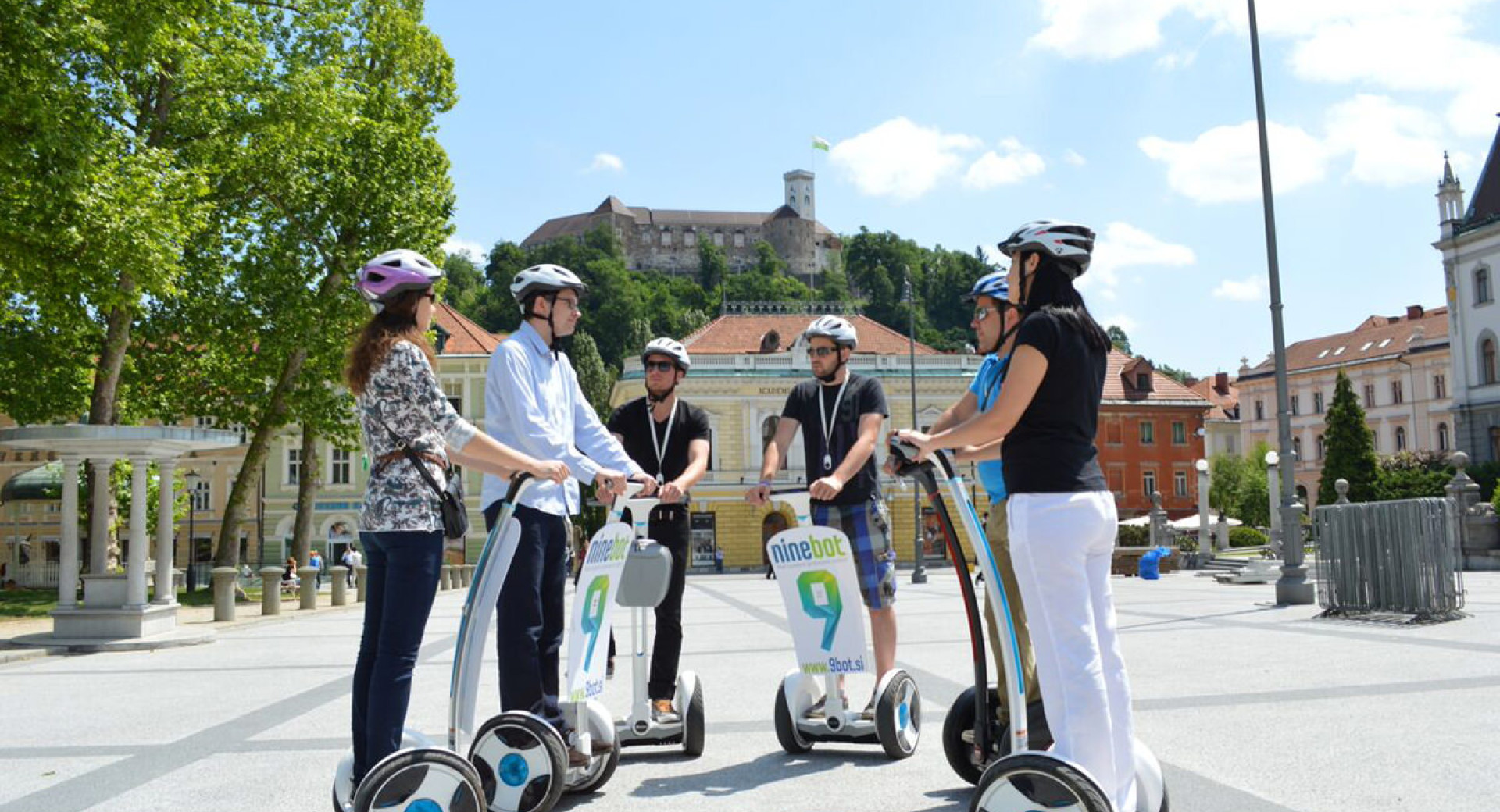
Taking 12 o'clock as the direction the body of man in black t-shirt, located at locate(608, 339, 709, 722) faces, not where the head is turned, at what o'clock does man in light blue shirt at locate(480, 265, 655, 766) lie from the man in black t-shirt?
The man in light blue shirt is roughly at 1 o'clock from the man in black t-shirt.

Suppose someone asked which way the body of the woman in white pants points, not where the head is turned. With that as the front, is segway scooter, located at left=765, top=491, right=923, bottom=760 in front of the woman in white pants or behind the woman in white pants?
in front

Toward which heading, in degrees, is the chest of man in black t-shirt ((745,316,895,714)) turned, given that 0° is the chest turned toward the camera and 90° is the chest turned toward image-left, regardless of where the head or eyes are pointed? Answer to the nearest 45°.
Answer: approximately 45°

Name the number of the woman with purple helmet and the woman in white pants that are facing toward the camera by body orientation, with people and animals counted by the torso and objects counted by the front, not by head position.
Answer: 0

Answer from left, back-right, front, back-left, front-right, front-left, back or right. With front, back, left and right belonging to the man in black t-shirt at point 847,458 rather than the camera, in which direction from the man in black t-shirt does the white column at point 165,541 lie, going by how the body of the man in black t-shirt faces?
right

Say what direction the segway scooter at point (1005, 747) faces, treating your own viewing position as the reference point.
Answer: facing away from the viewer and to the left of the viewer

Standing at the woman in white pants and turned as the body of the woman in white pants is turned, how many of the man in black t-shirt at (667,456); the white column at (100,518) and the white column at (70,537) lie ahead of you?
3

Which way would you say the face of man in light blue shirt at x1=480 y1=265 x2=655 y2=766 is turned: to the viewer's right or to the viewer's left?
to the viewer's right

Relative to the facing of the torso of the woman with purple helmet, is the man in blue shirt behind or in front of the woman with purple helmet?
in front

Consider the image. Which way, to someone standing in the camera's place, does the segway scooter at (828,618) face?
facing the viewer and to the left of the viewer

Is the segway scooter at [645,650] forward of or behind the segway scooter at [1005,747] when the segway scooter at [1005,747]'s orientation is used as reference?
forward

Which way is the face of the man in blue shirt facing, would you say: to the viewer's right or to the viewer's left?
to the viewer's left

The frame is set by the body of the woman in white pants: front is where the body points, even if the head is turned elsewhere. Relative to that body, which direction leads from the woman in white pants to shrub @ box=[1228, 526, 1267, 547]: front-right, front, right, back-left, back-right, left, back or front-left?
front-right

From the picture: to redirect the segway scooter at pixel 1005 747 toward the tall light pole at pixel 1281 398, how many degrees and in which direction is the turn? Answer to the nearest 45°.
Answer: approximately 45° to its right

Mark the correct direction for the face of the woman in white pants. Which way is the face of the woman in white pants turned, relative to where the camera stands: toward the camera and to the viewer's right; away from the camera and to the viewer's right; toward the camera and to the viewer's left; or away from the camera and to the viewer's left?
away from the camera and to the viewer's left

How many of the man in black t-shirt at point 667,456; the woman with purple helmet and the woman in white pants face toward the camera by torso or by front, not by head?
1

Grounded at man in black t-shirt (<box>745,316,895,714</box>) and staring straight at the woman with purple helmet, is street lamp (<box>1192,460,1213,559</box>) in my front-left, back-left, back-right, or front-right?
back-right

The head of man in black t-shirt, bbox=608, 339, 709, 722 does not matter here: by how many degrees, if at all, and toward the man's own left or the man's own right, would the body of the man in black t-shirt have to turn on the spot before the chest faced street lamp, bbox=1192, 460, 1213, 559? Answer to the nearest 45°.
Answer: approximately 135° to the man's own left

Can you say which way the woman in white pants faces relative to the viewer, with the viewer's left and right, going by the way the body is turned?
facing away from the viewer and to the left of the viewer

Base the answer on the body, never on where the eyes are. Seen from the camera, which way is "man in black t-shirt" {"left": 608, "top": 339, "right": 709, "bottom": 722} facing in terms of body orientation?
toward the camera

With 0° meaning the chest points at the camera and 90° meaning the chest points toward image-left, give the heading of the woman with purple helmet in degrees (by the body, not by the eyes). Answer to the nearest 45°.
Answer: approximately 225°
